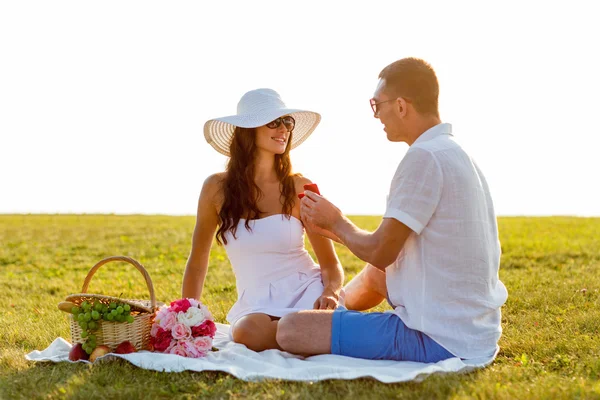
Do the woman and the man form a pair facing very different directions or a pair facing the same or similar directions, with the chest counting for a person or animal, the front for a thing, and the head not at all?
very different directions

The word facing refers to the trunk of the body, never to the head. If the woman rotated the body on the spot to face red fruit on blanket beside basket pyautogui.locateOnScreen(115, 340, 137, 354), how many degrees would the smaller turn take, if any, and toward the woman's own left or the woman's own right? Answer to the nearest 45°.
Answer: approximately 90° to the woman's own right

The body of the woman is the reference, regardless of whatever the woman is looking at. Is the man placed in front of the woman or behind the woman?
in front

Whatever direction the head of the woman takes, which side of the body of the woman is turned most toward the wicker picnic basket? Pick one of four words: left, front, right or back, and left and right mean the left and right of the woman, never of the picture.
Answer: right

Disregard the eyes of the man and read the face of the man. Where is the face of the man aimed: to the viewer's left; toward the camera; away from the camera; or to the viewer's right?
to the viewer's left

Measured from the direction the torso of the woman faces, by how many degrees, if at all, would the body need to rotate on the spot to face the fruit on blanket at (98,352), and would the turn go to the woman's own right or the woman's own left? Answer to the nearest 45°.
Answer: approximately 90° to the woman's own right

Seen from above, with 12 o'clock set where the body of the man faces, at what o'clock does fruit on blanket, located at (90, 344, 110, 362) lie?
The fruit on blanket is roughly at 11 o'clock from the man.

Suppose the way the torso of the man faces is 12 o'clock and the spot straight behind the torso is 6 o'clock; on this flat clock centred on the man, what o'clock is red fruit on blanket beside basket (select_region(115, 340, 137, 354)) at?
The red fruit on blanket beside basket is roughly at 11 o'clock from the man.

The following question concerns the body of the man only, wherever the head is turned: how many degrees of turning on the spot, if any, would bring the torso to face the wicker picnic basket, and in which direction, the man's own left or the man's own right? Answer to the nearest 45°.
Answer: approximately 45° to the man's own left

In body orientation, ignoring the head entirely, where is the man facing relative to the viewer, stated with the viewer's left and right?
facing away from the viewer and to the left of the viewer

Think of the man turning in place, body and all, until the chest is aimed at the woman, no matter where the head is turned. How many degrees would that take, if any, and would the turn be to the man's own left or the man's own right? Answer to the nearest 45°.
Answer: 0° — they already face them

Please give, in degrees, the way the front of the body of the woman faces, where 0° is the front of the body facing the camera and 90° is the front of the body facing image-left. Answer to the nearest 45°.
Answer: approximately 315°

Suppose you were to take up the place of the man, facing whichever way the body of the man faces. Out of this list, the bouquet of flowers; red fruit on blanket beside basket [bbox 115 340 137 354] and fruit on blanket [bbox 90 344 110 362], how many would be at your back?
0

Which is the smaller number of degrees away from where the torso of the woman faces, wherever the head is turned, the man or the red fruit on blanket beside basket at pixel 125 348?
the man
